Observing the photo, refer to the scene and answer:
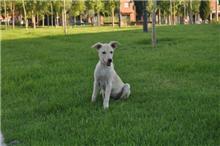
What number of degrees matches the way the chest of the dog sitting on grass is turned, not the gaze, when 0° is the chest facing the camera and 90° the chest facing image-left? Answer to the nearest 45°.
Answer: approximately 45°
